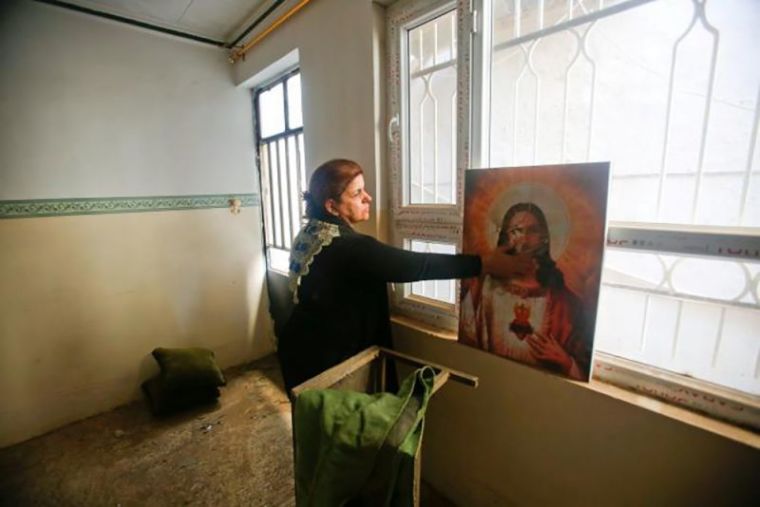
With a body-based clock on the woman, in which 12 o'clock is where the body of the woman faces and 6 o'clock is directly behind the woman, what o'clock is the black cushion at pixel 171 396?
The black cushion is roughly at 7 o'clock from the woman.

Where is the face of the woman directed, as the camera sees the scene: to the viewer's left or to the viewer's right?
to the viewer's right

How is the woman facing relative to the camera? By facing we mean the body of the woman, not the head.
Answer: to the viewer's right

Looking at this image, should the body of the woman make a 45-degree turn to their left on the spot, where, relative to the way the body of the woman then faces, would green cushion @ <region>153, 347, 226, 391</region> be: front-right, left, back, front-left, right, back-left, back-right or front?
left
